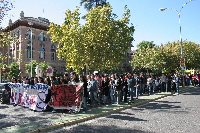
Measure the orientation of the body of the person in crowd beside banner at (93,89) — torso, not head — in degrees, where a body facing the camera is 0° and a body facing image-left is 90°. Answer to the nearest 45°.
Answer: approximately 45°

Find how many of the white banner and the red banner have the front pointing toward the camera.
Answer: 2

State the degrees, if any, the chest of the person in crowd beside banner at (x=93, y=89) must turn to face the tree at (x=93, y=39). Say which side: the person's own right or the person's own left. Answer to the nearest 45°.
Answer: approximately 135° to the person's own right

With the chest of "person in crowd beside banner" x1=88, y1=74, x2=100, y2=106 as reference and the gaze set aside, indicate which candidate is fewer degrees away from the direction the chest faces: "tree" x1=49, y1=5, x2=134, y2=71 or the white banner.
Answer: the white banner

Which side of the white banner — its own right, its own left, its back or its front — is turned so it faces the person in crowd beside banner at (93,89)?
left

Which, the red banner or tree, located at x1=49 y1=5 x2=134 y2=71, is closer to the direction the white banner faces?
the red banner

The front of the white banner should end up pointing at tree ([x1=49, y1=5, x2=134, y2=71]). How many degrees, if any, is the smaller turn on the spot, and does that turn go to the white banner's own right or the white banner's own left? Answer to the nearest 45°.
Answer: approximately 135° to the white banner's own left

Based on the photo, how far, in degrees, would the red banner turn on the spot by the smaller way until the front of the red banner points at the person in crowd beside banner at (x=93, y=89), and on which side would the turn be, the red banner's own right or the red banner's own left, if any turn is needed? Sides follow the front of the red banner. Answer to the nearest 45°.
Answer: approximately 135° to the red banner's own left

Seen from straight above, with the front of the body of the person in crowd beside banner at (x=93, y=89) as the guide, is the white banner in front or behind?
in front

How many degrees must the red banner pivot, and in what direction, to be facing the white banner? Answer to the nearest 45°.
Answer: approximately 135° to its right

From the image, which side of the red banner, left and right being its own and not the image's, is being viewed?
front

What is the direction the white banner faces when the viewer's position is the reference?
facing the viewer

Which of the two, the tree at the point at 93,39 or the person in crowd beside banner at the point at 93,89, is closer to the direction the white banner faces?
the person in crowd beside banner
